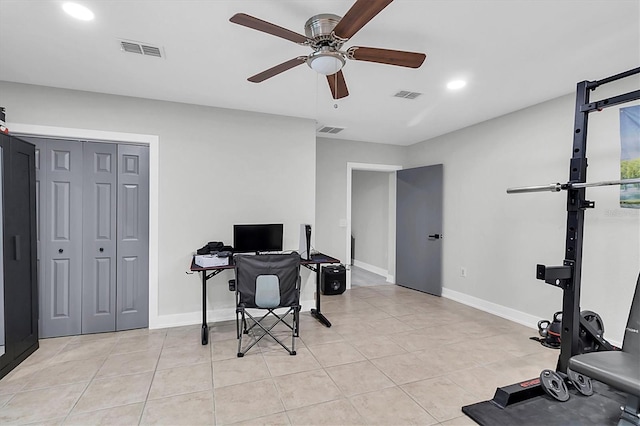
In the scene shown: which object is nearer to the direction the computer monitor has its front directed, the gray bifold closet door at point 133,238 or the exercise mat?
the exercise mat

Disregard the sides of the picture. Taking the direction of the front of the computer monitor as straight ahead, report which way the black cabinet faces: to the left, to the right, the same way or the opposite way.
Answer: to the left

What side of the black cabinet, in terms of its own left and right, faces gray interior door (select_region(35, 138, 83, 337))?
left

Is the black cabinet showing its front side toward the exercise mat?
yes

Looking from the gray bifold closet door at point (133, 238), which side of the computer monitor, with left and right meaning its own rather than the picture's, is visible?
right

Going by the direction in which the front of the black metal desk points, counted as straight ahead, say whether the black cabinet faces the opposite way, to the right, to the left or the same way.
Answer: to the left

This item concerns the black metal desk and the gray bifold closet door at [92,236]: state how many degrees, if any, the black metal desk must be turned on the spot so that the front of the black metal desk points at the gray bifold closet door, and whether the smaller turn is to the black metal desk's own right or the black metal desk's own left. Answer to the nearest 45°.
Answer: approximately 90° to the black metal desk's own right

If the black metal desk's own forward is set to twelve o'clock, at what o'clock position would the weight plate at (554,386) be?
The weight plate is roughly at 10 o'clock from the black metal desk.

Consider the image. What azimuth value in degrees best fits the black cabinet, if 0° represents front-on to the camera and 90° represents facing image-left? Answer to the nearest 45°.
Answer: approximately 315°

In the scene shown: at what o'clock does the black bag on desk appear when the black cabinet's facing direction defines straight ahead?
The black bag on desk is roughly at 11 o'clock from the black cabinet.

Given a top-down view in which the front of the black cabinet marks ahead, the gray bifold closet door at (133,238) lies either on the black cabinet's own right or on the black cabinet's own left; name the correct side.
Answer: on the black cabinet's own left
